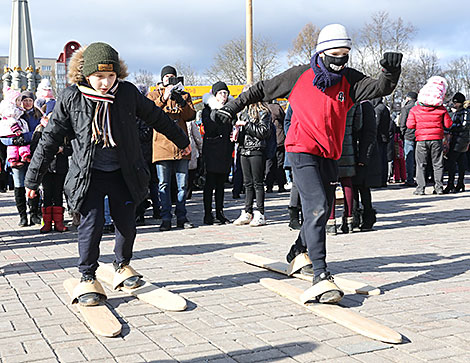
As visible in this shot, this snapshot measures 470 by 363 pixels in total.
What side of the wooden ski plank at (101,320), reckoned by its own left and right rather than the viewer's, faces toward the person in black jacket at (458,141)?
left

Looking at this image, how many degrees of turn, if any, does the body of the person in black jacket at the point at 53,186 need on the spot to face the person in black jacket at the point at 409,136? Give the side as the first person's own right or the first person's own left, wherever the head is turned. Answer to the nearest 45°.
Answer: approximately 135° to the first person's own left

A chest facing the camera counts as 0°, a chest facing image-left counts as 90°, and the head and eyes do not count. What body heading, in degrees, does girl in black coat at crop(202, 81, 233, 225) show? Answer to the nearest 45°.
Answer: approximately 315°

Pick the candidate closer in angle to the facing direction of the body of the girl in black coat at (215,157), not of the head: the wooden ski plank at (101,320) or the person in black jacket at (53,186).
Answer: the wooden ski plank

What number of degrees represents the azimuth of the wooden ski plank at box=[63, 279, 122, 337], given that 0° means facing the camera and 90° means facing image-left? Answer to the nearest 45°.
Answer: approximately 315°

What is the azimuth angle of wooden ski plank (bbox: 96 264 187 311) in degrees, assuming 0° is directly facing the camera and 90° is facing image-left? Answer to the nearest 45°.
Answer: approximately 315°

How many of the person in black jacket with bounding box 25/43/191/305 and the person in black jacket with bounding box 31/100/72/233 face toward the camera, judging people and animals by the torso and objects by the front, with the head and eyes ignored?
2

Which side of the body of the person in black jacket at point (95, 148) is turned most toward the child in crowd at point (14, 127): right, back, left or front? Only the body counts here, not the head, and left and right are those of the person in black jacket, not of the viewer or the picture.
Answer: back

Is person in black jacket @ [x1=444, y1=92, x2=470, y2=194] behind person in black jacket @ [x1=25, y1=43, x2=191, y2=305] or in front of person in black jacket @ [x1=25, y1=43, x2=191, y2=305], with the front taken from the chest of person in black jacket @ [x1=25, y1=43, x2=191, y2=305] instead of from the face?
behind

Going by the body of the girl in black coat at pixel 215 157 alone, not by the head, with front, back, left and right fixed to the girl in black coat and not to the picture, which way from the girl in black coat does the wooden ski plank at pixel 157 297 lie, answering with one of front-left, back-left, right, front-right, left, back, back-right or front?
front-right

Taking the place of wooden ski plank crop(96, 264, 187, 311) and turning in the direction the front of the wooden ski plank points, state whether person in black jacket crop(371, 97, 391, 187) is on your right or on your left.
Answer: on your left

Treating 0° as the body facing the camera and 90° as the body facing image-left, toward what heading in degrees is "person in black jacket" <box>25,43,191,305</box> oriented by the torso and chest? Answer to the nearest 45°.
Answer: approximately 0°
